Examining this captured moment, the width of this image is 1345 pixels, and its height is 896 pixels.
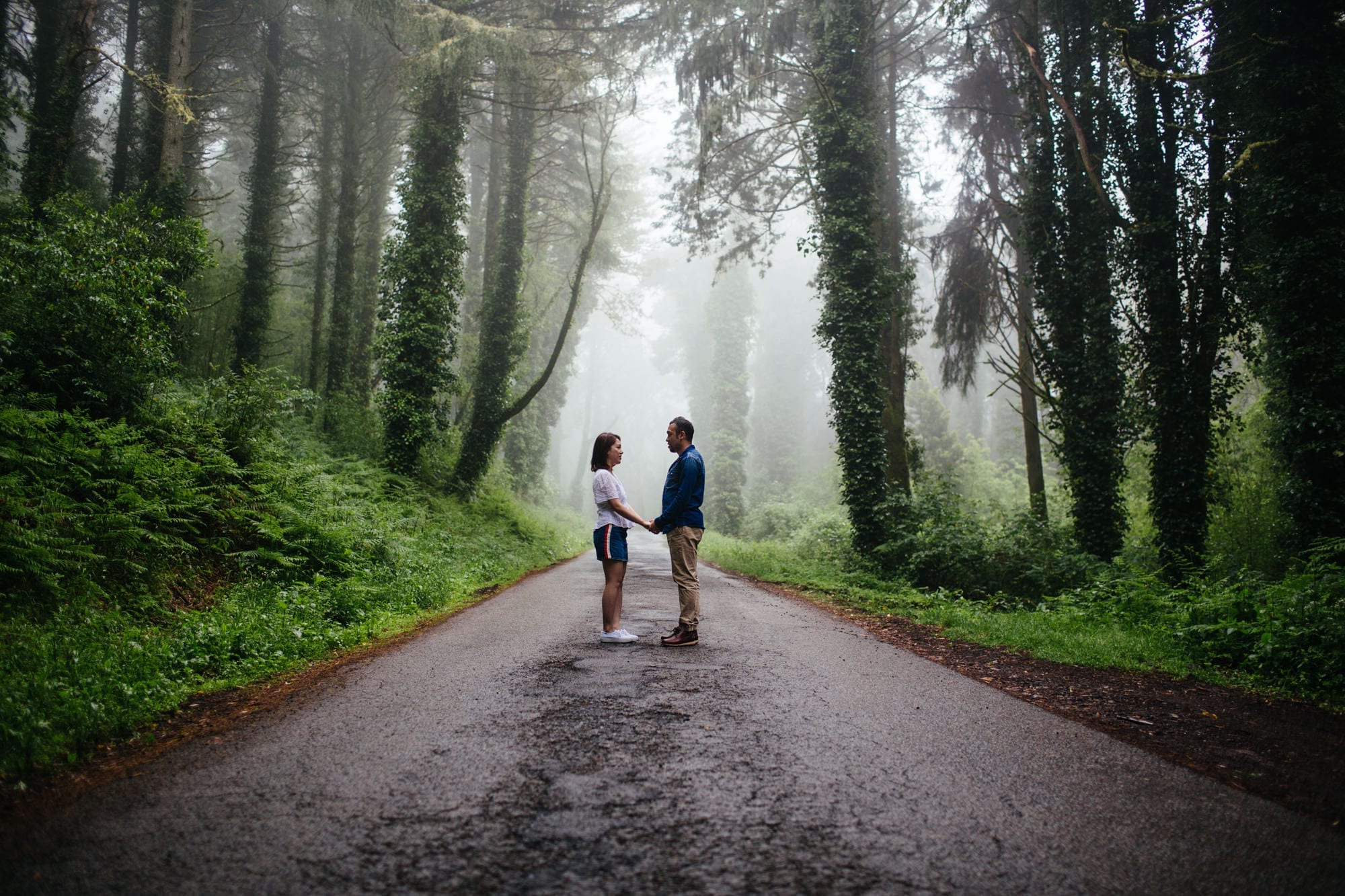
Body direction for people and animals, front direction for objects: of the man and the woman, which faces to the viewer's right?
the woman

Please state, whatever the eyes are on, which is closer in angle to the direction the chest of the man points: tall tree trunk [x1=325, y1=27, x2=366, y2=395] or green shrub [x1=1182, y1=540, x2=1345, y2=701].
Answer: the tall tree trunk

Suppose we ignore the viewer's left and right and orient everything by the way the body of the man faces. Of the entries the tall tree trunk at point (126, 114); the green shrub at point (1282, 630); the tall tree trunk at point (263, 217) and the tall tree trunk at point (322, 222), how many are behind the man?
1

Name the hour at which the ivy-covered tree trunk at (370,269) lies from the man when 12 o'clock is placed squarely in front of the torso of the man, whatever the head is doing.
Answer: The ivy-covered tree trunk is roughly at 2 o'clock from the man.

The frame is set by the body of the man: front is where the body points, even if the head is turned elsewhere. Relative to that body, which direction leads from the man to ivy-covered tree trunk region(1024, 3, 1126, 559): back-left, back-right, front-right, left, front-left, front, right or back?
back-right

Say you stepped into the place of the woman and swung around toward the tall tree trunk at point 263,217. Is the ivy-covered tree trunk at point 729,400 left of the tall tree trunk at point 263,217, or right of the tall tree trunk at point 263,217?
right

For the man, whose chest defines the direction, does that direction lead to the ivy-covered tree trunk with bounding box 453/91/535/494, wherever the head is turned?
no

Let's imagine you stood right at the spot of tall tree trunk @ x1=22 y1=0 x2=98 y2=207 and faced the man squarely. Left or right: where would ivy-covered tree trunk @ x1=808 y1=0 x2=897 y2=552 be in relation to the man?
left

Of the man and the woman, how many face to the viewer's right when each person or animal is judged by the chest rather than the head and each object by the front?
1

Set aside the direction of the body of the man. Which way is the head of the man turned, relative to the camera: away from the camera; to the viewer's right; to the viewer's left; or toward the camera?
to the viewer's left

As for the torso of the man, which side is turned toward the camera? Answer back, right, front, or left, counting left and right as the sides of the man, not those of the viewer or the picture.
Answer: left

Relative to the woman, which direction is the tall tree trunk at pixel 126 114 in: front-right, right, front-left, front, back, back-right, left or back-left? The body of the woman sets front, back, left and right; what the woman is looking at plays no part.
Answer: back-left

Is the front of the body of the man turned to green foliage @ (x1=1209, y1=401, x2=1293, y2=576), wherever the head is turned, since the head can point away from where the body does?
no

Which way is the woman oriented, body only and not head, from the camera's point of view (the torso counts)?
to the viewer's right

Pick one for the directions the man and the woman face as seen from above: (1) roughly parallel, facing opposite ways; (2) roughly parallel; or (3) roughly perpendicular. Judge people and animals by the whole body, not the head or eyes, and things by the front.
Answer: roughly parallel, facing opposite ways
